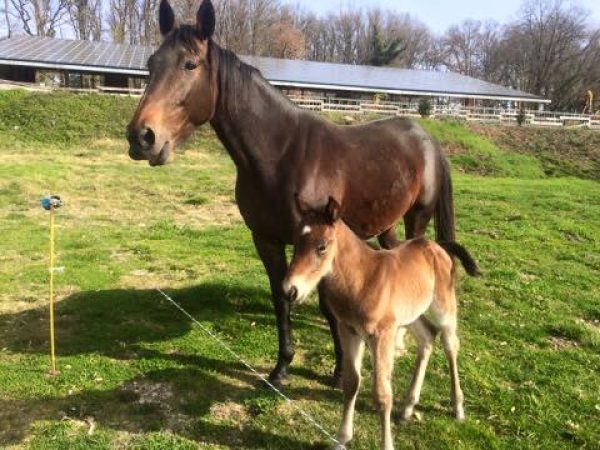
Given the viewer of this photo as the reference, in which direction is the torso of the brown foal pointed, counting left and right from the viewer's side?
facing the viewer and to the left of the viewer

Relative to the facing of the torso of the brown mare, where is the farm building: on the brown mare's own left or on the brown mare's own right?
on the brown mare's own right

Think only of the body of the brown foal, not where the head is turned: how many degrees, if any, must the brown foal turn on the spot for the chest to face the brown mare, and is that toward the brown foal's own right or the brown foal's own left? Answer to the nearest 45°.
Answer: approximately 90° to the brown foal's own right

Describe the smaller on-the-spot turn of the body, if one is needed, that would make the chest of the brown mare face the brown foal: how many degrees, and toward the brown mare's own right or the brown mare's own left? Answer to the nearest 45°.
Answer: approximately 90° to the brown mare's own left

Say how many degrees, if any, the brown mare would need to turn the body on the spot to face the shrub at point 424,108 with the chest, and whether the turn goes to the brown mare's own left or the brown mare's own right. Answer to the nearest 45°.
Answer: approximately 135° to the brown mare's own right

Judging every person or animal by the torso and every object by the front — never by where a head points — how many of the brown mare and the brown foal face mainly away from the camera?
0

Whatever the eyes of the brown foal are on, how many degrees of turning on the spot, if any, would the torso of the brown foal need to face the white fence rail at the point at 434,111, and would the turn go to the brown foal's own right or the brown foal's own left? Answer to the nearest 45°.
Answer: approximately 135° to the brown foal's own right

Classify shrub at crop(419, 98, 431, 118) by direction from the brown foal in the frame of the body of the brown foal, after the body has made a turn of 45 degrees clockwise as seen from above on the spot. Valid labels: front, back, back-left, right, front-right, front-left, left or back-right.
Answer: right

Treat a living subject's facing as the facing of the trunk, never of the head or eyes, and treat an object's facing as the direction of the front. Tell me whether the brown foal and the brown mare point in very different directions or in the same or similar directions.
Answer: same or similar directions

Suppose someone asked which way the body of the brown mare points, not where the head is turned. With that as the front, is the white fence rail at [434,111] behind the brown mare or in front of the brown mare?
behind
